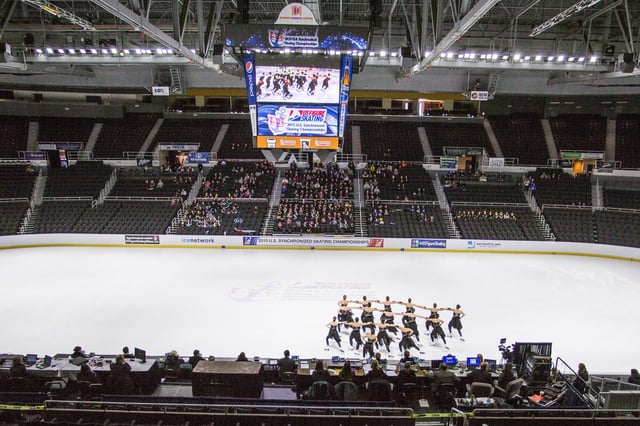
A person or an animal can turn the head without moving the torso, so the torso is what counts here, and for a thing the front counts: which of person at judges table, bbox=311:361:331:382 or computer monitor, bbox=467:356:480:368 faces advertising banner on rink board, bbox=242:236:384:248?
the person at judges table

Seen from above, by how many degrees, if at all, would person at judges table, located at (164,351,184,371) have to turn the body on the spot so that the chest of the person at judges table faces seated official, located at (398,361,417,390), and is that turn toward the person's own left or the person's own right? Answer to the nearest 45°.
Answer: approximately 135° to the person's own right

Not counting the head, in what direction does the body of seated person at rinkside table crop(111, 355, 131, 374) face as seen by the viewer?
away from the camera

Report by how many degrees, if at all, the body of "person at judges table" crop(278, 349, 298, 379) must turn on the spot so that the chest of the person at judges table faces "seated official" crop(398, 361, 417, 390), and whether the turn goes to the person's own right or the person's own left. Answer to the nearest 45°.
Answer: approximately 135° to the person's own right

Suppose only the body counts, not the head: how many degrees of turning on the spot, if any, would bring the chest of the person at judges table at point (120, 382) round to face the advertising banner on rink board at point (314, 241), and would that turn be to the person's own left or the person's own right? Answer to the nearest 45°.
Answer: approximately 45° to the person's own right

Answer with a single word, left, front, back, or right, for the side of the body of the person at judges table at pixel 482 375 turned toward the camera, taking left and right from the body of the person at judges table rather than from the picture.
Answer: back

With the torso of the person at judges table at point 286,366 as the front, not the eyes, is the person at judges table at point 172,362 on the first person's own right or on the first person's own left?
on the first person's own left

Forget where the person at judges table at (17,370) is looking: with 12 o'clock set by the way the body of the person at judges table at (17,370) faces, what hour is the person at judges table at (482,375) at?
the person at judges table at (482,375) is roughly at 4 o'clock from the person at judges table at (17,370).

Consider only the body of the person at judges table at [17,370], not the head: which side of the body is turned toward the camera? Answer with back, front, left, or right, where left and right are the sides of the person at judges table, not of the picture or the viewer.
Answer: back

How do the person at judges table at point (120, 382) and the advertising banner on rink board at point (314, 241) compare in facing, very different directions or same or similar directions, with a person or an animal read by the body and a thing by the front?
very different directions

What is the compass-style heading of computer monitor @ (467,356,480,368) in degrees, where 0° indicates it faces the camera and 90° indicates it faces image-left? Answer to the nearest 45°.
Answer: approximately 0°

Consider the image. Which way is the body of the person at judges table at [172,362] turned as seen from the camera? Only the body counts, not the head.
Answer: away from the camera
